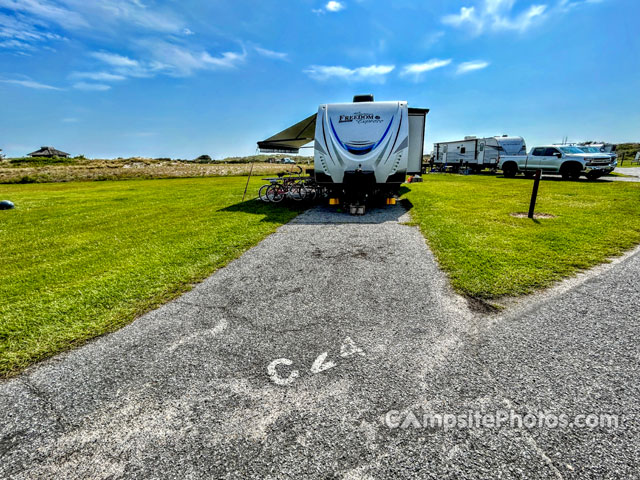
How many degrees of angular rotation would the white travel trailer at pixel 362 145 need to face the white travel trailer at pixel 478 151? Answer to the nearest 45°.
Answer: approximately 135° to its left

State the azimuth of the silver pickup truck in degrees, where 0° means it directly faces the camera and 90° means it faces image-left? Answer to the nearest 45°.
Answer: approximately 315°

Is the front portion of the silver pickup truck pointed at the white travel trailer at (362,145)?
no

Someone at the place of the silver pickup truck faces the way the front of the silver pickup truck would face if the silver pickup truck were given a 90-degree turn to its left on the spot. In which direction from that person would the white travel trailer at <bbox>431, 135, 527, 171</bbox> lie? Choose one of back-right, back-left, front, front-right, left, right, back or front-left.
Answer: left

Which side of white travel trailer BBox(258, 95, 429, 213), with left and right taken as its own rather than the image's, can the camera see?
front

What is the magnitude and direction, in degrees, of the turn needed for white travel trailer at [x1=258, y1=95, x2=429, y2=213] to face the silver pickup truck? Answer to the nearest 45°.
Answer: approximately 135° to its left

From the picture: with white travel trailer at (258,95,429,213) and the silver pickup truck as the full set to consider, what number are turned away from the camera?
0
